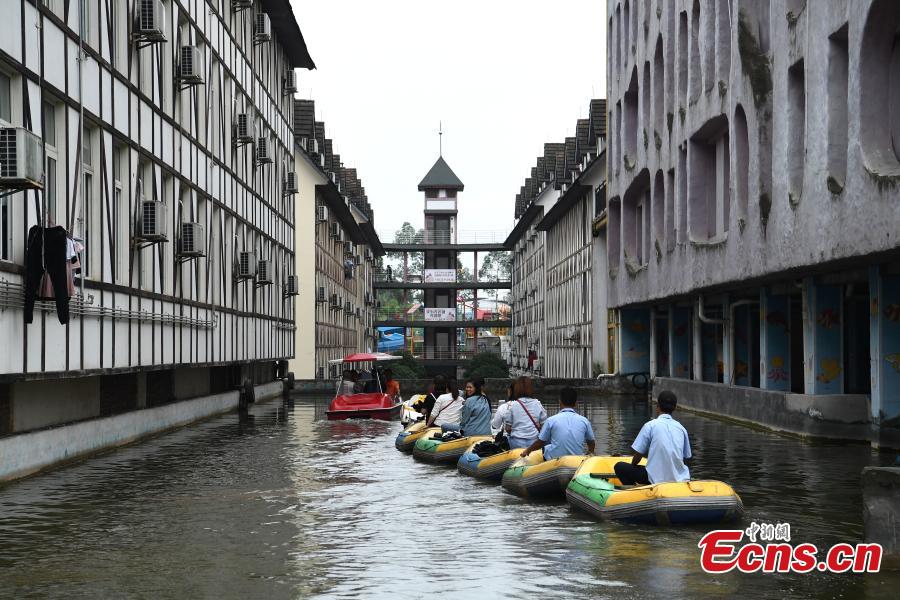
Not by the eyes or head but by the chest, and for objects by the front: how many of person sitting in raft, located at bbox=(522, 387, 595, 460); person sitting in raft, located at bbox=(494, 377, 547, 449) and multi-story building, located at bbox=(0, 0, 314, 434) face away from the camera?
2

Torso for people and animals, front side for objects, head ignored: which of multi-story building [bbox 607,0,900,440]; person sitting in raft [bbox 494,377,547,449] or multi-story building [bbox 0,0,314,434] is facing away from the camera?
the person sitting in raft

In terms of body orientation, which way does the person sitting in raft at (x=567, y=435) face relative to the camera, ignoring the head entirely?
away from the camera

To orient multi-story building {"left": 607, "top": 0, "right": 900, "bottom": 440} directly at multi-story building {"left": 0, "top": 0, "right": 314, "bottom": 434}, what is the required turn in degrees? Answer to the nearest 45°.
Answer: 0° — it already faces it

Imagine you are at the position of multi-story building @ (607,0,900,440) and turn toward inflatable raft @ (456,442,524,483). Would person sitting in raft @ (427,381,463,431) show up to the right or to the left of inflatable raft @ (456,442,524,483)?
right

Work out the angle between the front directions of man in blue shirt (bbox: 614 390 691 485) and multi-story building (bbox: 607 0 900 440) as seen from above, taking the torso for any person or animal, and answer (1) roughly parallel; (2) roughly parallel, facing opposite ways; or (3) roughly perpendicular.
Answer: roughly perpendicular

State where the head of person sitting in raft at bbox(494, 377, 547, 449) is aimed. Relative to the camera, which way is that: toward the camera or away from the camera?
away from the camera

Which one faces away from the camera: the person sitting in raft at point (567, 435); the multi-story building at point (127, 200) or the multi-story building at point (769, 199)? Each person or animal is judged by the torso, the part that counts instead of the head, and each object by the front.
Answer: the person sitting in raft

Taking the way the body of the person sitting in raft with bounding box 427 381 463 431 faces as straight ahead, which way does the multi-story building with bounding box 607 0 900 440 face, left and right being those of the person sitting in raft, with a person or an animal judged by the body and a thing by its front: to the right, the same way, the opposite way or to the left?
to the left

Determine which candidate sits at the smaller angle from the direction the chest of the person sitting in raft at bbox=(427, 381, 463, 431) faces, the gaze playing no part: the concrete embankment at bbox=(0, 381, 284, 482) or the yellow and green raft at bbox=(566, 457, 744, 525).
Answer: the concrete embankment

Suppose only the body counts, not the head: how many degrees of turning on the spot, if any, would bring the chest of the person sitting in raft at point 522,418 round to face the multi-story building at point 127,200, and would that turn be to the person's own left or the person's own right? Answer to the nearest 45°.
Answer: approximately 45° to the person's own left

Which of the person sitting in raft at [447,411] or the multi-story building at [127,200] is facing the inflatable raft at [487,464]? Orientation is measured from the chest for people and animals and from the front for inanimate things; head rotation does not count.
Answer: the multi-story building

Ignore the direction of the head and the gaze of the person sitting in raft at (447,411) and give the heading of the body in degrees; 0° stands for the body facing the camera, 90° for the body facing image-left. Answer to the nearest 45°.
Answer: approximately 135°

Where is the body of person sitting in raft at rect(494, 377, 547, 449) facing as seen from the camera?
away from the camera
